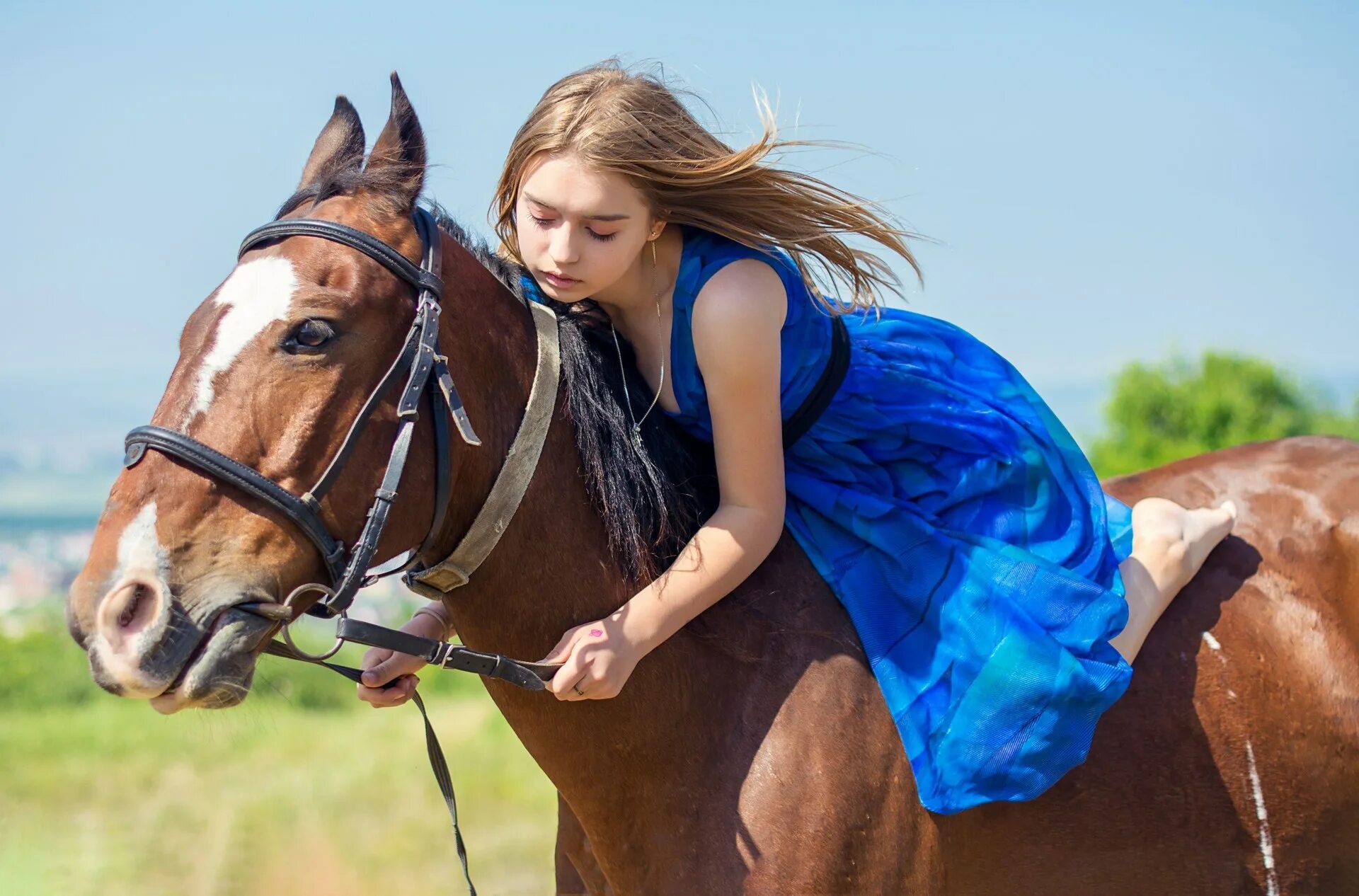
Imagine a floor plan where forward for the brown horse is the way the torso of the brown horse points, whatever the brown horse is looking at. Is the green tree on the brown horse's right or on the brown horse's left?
on the brown horse's right

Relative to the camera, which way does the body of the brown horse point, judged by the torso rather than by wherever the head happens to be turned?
to the viewer's left
